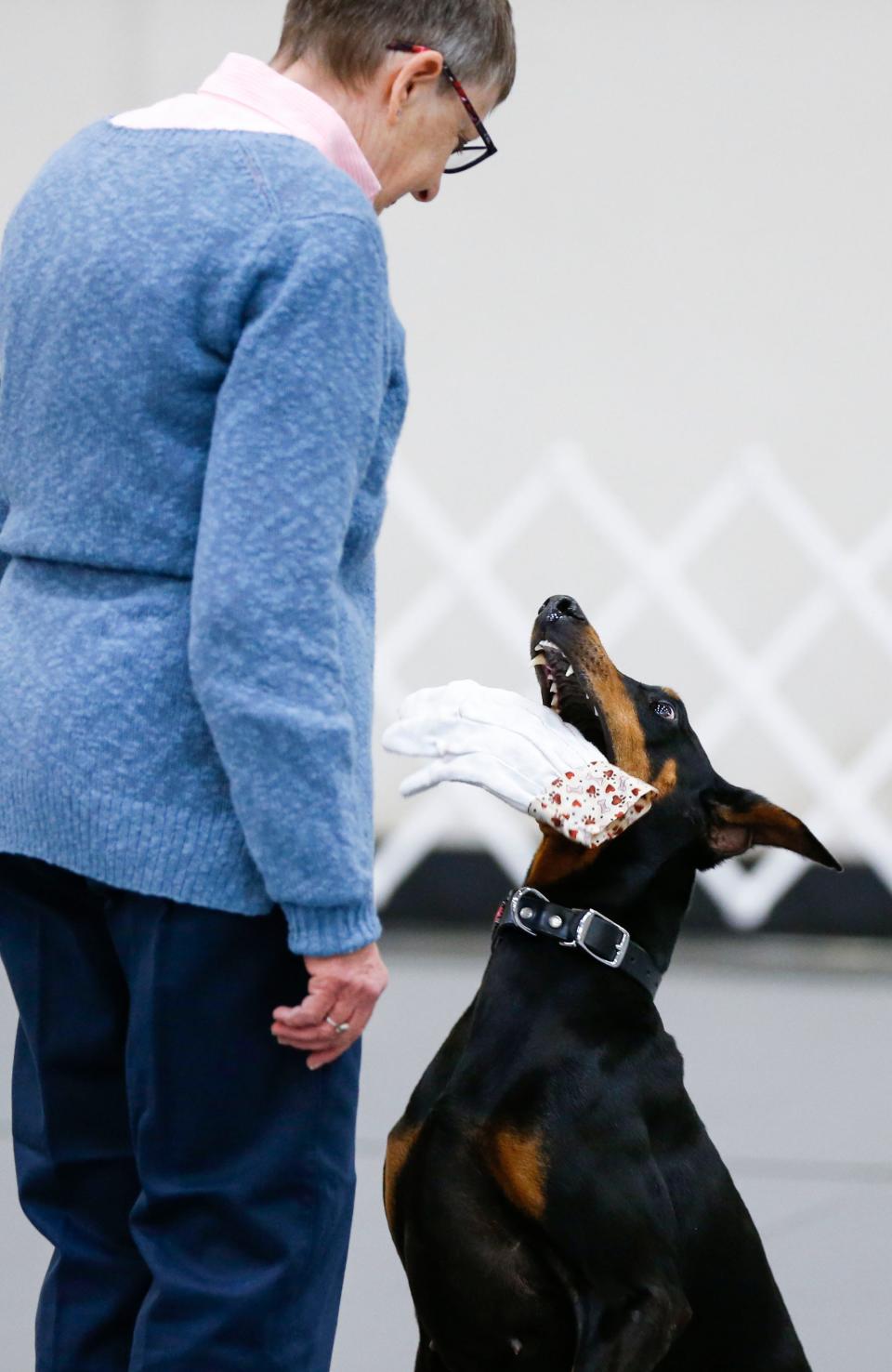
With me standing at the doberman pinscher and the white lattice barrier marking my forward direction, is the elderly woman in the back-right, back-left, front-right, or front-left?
back-left

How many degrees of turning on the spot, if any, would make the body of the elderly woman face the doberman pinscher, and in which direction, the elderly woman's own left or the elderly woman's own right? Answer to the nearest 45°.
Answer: approximately 45° to the elderly woman's own right

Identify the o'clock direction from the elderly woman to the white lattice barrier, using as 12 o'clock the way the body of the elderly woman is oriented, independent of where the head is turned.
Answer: The white lattice barrier is roughly at 11 o'clock from the elderly woman.

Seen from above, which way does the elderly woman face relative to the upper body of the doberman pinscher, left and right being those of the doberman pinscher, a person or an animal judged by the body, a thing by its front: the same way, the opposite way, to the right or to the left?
the opposite way

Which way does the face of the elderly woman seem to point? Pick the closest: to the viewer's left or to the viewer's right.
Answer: to the viewer's right

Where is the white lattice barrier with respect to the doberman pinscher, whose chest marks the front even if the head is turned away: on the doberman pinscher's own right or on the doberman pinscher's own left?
on the doberman pinscher's own right

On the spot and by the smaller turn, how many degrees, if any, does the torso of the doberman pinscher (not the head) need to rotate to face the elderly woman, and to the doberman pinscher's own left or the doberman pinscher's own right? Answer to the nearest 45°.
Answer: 0° — it already faces them

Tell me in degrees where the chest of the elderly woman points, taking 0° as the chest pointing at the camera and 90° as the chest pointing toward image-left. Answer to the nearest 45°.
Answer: approximately 225°

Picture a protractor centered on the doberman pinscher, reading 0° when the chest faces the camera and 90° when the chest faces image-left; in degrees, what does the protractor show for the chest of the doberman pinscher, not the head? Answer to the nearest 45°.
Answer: approximately 45°
